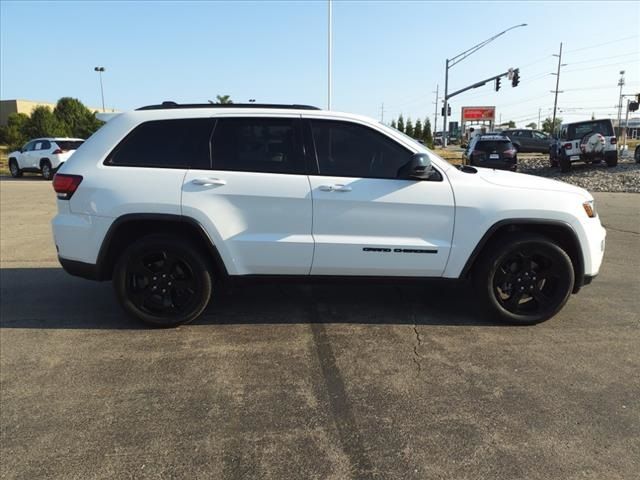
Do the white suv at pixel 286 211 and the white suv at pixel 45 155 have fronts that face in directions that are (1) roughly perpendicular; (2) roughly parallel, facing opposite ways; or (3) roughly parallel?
roughly parallel, facing opposite ways

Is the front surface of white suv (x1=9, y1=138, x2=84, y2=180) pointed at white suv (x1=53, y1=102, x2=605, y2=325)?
no

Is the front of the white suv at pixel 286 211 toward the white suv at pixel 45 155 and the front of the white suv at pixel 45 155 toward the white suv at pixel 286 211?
no

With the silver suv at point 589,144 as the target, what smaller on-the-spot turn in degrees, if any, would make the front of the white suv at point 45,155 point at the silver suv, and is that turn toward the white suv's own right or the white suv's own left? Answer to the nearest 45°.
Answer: approximately 180°

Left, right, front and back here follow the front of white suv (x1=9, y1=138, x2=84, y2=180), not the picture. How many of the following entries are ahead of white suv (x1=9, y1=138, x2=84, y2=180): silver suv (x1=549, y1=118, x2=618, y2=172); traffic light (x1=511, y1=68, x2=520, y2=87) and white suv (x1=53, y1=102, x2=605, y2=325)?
0

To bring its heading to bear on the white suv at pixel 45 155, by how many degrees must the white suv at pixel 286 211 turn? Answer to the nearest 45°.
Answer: approximately 135° to its left

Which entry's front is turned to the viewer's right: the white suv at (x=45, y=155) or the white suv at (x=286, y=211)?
the white suv at (x=286, y=211)

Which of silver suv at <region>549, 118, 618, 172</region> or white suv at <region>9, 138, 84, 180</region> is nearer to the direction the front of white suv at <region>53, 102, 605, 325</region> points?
the silver suv

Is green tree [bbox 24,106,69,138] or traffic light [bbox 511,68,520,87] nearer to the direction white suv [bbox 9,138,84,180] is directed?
the green tree

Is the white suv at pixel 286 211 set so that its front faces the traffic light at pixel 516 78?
no

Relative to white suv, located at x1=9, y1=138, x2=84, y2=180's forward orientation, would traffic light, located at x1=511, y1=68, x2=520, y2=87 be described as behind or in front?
behind

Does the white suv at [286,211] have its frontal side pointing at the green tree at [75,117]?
no

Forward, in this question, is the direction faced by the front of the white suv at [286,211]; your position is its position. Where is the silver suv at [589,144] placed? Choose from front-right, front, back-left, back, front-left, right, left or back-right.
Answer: front-left

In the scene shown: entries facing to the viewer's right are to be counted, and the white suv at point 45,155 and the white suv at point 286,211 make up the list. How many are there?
1

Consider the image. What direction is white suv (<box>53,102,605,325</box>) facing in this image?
to the viewer's right

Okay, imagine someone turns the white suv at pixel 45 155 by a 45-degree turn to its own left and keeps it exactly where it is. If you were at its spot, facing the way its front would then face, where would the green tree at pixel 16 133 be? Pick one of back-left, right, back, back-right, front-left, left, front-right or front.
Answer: right

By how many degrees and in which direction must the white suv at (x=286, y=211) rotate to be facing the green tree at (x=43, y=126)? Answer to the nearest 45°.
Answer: approximately 135° to its left
